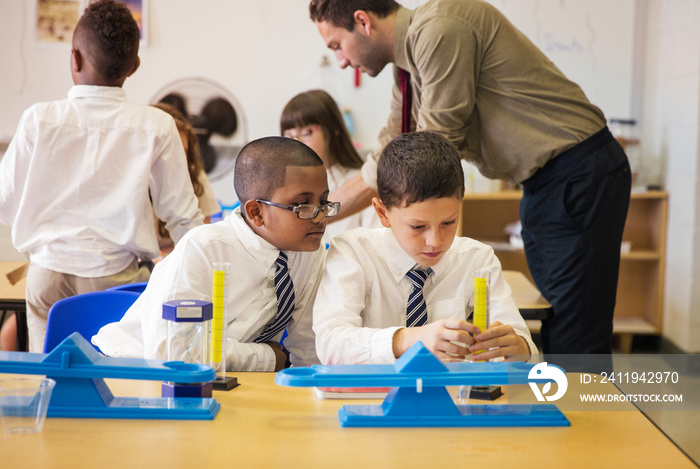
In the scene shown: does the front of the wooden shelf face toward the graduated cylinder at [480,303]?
yes

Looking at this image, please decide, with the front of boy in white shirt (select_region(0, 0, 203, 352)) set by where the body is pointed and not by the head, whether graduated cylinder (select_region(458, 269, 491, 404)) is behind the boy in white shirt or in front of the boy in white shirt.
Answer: behind

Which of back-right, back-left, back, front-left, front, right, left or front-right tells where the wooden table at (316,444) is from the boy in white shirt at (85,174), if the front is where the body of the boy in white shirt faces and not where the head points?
back

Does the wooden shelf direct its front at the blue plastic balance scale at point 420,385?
yes

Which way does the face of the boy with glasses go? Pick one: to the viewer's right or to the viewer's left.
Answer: to the viewer's right

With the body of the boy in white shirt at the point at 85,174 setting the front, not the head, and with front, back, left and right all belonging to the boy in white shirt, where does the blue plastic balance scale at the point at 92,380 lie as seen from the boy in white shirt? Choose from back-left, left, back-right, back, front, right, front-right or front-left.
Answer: back

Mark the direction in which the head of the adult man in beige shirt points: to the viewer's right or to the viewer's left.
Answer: to the viewer's left

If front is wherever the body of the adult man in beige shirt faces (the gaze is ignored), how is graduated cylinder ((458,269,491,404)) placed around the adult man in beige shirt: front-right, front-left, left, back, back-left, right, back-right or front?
left

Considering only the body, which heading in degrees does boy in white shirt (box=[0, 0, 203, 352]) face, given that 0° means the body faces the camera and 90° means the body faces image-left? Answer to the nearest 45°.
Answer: approximately 180°

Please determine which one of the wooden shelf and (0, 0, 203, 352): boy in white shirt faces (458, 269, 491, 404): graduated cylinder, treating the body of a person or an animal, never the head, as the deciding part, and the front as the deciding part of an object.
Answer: the wooden shelf

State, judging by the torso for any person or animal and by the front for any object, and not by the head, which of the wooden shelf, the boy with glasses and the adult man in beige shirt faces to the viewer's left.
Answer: the adult man in beige shirt

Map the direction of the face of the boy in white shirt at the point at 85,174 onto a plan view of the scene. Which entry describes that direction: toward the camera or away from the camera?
away from the camera

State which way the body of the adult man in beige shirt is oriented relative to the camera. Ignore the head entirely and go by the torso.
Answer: to the viewer's left

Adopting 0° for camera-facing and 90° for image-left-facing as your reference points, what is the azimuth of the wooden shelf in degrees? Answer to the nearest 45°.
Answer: approximately 0°
